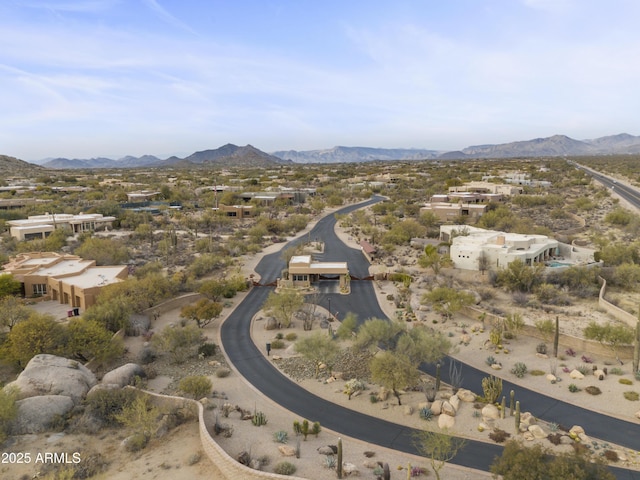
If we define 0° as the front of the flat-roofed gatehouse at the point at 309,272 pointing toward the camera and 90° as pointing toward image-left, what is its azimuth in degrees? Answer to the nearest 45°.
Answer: approximately 0°

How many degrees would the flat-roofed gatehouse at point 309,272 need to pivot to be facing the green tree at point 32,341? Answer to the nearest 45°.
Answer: approximately 45° to its right

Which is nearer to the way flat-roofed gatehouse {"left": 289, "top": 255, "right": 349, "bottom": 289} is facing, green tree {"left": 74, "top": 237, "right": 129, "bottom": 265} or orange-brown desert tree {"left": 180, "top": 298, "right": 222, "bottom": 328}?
the orange-brown desert tree

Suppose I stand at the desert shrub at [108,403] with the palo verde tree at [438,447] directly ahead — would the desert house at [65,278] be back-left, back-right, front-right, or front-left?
back-left
